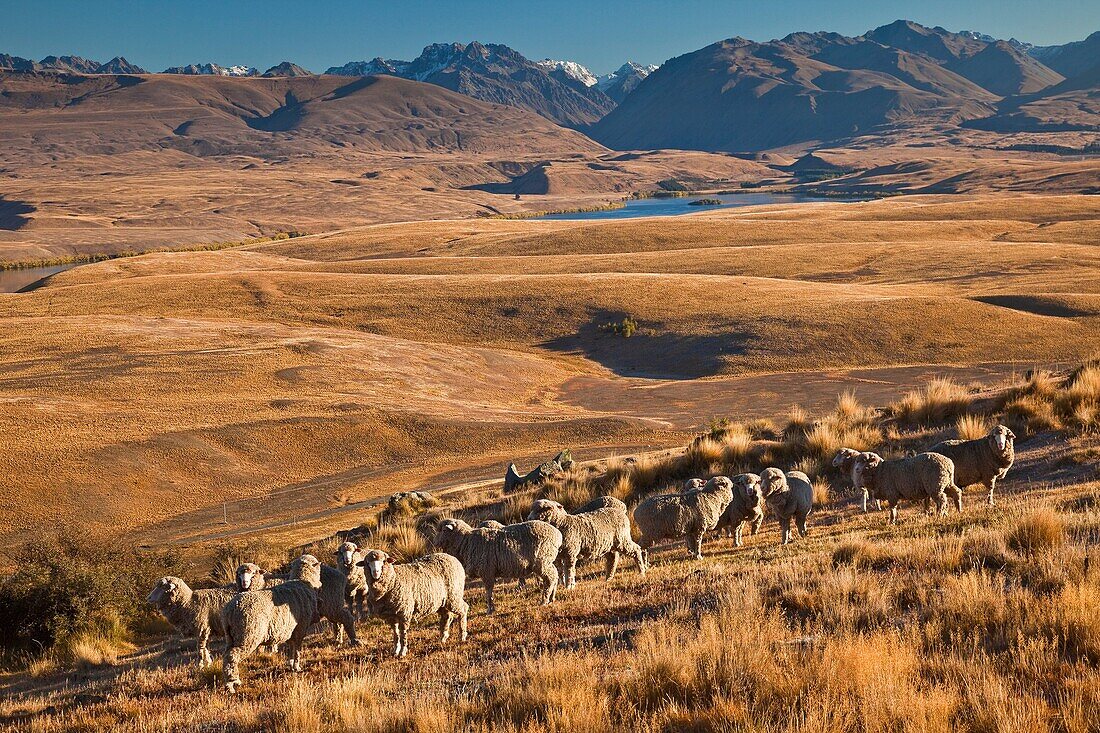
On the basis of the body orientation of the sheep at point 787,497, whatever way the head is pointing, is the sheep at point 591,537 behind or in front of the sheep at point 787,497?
in front

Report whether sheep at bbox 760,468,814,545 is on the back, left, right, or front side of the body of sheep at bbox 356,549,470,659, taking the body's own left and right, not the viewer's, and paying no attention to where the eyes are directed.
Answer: back

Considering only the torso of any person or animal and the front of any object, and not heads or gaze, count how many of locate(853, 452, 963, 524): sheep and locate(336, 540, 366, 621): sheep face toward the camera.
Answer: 1

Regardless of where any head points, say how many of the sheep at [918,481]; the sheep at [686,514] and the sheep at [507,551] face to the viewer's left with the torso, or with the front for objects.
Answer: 2

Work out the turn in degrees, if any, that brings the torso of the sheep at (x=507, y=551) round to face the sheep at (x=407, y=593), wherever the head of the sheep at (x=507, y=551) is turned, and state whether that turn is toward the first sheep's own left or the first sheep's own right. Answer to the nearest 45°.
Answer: approximately 45° to the first sheep's own left

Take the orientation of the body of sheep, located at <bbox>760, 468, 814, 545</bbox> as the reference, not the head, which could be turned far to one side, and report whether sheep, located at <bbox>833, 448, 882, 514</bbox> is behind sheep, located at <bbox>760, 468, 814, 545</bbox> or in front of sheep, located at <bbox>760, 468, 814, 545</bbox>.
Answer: behind

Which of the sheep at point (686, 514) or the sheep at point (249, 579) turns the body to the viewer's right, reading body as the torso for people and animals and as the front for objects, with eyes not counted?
the sheep at point (686, 514)

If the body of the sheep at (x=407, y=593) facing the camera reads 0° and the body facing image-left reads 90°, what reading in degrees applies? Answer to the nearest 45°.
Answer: approximately 45°

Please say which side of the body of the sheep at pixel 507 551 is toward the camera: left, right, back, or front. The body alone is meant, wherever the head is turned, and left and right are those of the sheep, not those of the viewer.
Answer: left

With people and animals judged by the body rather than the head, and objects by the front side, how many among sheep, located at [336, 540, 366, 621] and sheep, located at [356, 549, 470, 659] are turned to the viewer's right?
0

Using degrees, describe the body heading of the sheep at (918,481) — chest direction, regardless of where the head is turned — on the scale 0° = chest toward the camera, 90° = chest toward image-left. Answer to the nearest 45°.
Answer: approximately 90°

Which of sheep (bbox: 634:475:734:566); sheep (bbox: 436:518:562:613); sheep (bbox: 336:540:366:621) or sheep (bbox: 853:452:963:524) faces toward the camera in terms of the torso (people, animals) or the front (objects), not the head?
sheep (bbox: 336:540:366:621)

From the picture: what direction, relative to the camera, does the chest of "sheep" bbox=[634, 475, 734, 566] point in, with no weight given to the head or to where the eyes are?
to the viewer's right

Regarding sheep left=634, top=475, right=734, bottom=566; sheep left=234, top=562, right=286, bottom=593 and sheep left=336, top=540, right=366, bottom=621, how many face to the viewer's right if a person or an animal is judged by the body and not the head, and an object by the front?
1

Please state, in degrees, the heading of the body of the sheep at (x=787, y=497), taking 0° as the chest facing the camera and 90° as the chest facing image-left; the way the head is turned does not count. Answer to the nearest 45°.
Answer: approximately 45°
